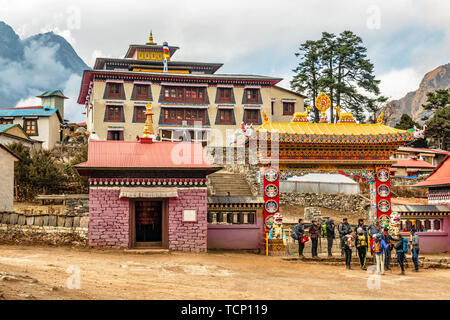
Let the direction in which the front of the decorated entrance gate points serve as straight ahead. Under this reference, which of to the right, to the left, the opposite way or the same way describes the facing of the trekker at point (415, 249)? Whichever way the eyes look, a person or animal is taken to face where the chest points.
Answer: to the right

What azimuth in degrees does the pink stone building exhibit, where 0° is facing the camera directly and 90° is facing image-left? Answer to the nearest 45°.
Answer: approximately 0°

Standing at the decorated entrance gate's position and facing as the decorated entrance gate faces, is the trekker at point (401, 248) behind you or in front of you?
in front

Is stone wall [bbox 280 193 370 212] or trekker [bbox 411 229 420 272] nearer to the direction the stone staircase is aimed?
the trekker

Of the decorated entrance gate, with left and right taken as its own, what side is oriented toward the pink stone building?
right

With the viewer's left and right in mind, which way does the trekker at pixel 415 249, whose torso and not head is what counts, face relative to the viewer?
facing to the left of the viewer

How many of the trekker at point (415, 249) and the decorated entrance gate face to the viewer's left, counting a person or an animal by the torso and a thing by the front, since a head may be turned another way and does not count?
1
